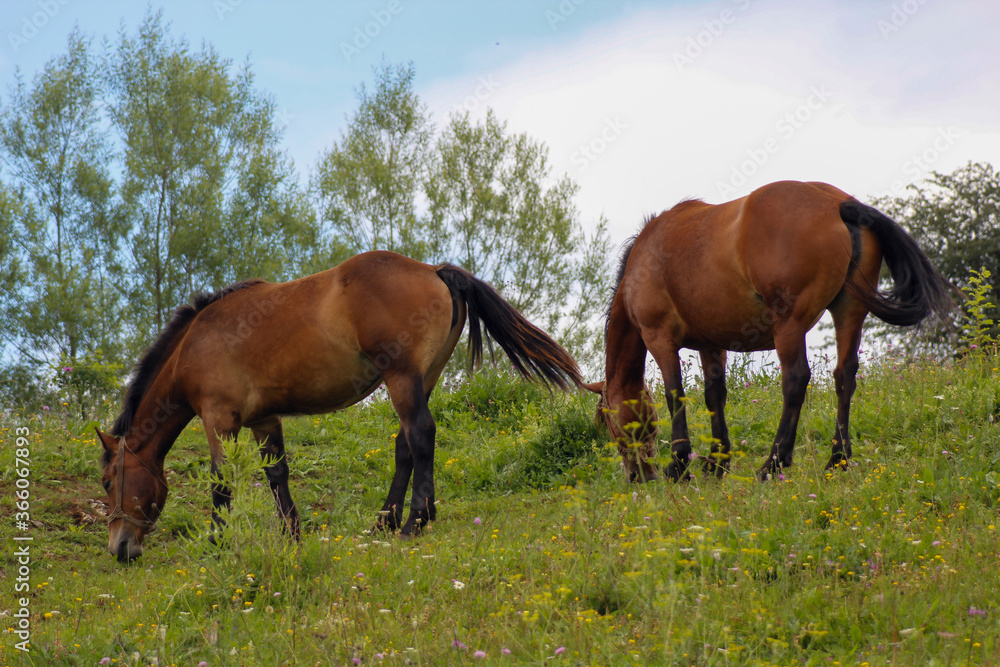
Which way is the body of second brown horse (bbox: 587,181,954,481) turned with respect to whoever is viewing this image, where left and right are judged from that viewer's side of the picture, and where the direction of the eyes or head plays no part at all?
facing away from the viewer and to the left of the viewer

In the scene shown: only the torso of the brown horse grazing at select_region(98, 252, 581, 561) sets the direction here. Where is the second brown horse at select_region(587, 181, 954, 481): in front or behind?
behind

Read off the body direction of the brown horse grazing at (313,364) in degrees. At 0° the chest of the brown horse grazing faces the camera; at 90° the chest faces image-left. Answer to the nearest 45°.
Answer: approximately 90°

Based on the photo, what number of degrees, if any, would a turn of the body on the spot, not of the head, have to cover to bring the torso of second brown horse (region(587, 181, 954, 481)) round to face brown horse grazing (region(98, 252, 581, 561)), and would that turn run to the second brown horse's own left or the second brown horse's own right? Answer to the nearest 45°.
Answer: approximately 45° to the second brown horse's own left
